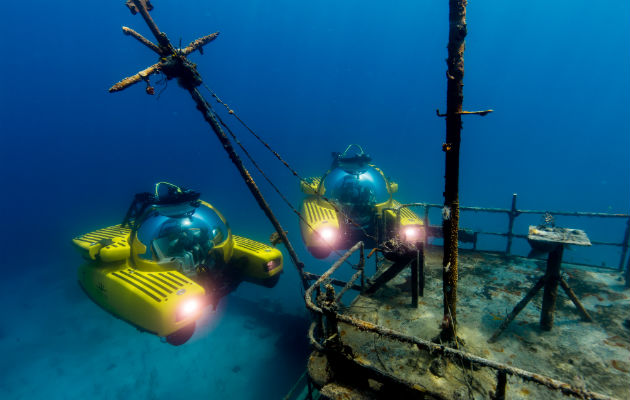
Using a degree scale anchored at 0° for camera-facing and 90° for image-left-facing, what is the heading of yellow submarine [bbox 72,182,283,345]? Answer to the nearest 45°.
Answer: approximately 315°
